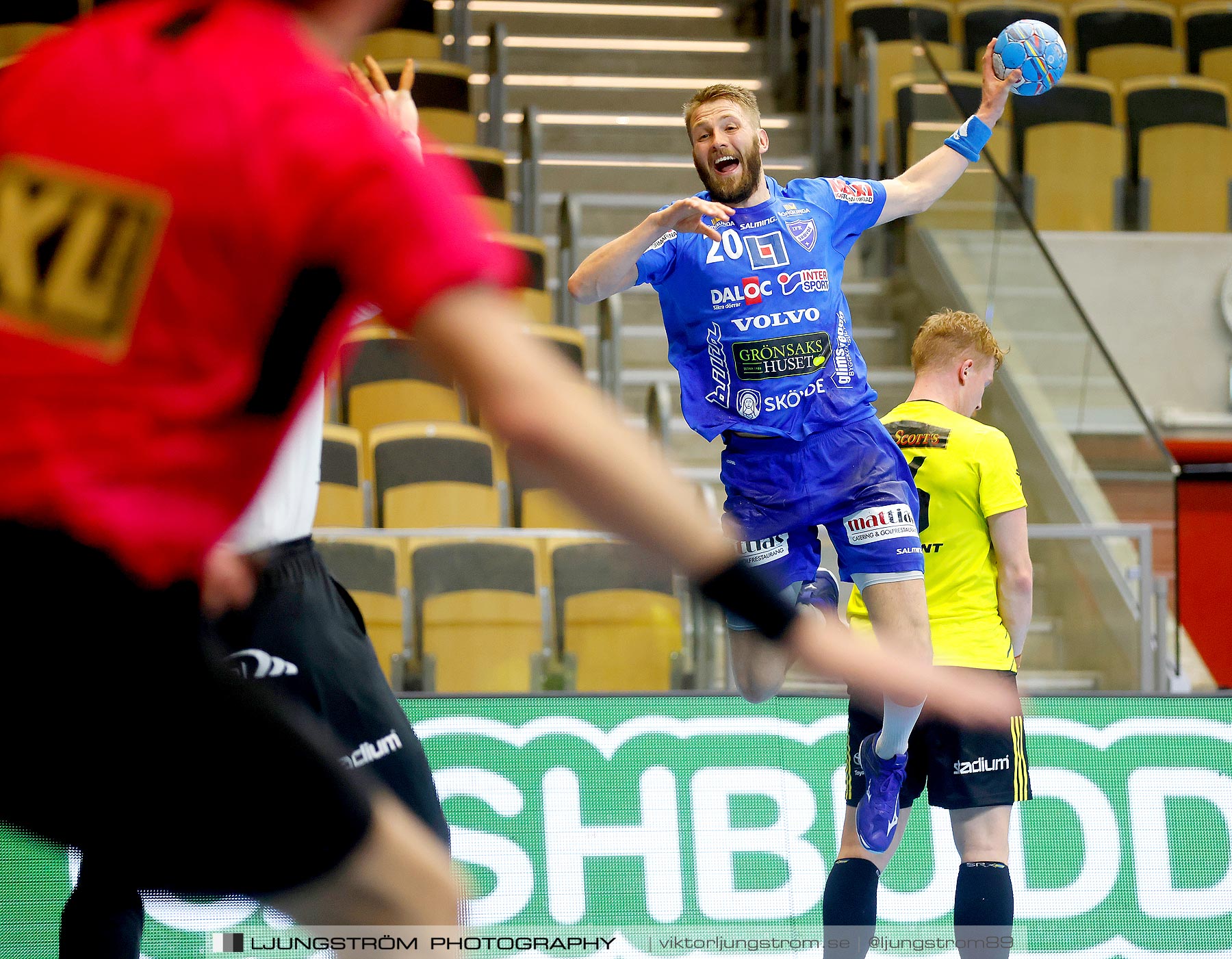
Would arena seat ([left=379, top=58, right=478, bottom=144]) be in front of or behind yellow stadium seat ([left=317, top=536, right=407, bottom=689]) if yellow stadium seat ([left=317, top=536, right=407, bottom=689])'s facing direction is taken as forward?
behind

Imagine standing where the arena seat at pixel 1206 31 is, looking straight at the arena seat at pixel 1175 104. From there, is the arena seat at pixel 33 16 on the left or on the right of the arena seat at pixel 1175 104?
right

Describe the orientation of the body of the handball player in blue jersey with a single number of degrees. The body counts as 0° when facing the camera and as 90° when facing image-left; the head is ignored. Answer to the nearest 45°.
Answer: approximately 0°

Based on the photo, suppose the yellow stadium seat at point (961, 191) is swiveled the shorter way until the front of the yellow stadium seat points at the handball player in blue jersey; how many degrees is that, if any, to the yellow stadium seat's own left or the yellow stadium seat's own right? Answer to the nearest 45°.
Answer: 0° — it already faces them

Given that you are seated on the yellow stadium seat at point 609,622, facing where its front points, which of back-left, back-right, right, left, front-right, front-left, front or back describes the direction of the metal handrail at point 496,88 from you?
back
